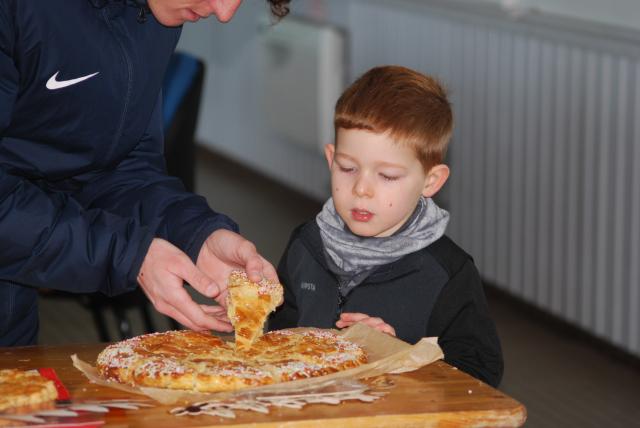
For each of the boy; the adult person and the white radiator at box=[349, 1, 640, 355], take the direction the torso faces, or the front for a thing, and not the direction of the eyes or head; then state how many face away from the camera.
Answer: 0

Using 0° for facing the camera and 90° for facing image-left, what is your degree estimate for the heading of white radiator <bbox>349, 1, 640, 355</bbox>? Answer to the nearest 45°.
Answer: approximately 45°

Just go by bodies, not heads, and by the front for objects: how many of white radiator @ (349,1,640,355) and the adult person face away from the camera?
0

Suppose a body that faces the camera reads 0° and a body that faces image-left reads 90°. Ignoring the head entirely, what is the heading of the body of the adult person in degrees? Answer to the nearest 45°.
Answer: approximately 315°

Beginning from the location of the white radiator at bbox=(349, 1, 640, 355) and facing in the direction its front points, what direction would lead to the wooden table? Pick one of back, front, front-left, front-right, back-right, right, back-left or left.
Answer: front-left

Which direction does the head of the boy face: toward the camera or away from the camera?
toward the camera

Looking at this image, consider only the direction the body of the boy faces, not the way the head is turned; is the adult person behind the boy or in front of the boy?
in front

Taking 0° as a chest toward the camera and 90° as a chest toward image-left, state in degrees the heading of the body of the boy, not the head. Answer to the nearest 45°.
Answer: approximately 45°

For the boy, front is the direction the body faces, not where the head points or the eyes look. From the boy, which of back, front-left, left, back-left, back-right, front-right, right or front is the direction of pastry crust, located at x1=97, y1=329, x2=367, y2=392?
front

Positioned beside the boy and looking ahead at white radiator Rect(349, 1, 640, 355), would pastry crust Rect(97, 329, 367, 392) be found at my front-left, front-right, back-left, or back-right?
back-left

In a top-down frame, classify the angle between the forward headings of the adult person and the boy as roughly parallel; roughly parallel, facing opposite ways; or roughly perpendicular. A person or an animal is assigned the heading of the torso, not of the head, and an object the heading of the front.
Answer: roughly perpendicular

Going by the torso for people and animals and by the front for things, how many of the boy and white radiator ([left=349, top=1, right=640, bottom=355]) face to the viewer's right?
0

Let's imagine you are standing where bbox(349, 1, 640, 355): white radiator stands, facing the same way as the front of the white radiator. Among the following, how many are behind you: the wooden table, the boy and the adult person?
0

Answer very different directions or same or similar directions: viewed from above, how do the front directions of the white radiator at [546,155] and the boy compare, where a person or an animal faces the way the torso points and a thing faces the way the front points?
same or similar directions

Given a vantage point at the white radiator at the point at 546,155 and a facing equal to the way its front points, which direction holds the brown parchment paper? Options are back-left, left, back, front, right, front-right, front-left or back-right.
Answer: front-left

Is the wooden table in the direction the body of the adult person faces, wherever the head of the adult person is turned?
yes

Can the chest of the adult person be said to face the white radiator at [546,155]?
no
